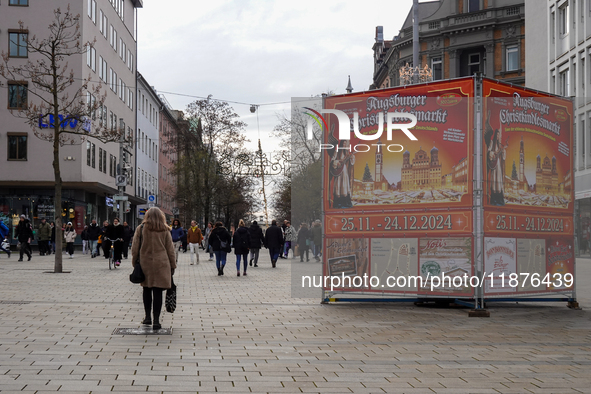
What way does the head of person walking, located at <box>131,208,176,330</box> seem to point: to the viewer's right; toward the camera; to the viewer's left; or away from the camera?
away from the camera

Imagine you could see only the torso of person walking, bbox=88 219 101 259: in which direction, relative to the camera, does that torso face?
toward the camera

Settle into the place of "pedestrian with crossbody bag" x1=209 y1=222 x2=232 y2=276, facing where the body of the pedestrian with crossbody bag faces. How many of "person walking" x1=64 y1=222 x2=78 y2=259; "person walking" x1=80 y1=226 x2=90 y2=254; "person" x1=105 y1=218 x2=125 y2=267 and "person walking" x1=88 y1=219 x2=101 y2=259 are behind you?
0

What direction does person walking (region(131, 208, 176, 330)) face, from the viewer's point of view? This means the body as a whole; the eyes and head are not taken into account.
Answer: away from the camera

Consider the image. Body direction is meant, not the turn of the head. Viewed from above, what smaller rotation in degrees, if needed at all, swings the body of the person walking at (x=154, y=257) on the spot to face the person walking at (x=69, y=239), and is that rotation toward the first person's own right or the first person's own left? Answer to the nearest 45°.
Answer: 0° — they already face them

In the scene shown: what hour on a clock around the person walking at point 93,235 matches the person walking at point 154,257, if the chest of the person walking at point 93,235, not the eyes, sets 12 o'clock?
the person walking at point 154,257 is roughly at 12 o'clock from the person walking at point 93,235.

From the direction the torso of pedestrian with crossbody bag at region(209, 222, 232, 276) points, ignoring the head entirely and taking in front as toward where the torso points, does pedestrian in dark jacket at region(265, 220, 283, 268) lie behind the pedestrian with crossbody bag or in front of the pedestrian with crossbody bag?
in front

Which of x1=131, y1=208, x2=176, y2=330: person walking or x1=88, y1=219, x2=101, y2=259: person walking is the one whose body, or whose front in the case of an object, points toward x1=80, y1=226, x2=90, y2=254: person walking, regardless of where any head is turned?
x1=131, y1=208, x2=176, y2=330: person walking

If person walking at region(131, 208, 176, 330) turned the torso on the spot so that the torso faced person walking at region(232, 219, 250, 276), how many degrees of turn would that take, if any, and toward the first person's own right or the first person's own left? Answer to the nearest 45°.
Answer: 0° — they already face them

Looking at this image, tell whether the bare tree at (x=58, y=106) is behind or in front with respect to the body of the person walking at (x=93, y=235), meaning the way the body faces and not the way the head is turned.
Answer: in front

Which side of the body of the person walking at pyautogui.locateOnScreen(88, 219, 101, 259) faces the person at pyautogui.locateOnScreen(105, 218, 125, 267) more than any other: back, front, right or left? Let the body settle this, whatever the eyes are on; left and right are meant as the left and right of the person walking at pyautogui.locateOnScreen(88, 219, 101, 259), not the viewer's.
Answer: front

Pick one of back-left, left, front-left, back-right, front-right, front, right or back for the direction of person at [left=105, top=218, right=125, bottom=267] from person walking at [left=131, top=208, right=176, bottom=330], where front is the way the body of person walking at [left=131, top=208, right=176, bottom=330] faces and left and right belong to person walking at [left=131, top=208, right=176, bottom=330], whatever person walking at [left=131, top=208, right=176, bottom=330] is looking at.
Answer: front

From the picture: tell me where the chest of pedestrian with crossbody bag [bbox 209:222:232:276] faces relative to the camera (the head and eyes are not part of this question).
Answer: away from the camera

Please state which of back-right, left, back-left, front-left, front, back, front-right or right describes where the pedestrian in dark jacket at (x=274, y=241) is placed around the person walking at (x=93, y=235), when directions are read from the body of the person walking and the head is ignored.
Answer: front-left
